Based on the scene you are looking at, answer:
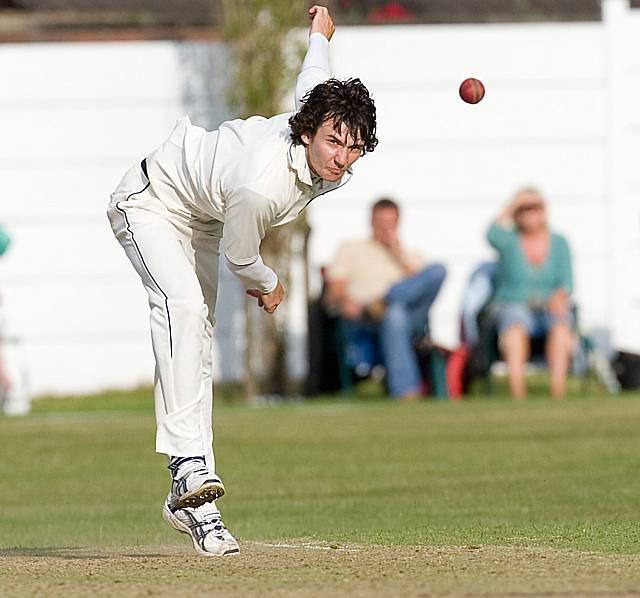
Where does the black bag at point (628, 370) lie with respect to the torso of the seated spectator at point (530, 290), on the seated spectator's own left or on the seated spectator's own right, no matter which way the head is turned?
on the seated spectator's own left

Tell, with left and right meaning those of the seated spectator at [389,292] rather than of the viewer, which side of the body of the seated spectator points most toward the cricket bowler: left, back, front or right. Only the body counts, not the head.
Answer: front

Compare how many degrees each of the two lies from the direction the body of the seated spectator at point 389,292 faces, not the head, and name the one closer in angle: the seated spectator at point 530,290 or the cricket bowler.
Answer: the cricket bowler

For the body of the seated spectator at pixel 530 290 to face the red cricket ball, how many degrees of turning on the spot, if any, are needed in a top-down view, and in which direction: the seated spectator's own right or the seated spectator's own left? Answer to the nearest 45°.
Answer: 0° — they already face it

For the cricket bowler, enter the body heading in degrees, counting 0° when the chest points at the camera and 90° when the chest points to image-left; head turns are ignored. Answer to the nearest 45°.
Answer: approximately 315°

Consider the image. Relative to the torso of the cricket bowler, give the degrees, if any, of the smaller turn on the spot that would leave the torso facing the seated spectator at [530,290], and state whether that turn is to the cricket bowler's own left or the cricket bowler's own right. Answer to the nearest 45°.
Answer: approximately 135° to the cricket bowler's own left

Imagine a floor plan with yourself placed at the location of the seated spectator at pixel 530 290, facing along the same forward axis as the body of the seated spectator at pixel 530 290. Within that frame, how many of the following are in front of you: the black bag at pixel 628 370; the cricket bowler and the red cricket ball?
2

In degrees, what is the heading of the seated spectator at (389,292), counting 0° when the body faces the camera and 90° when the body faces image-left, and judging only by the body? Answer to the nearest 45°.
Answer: approximately 0°
